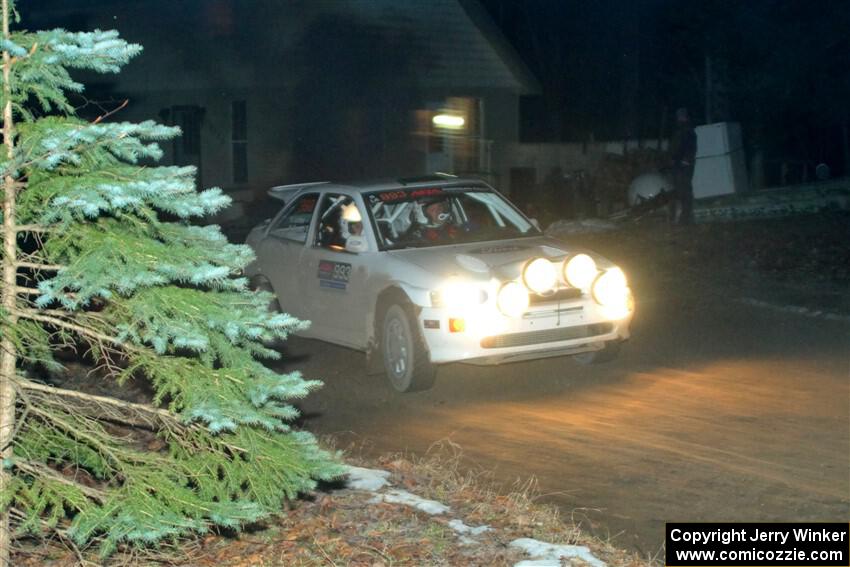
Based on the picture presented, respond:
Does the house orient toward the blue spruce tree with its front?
yes

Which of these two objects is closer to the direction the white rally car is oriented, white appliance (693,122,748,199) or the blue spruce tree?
the blue spruce tree

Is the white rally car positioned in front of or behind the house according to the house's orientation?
in front

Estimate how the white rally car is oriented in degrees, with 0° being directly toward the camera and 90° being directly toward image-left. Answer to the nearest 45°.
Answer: approximately 315°

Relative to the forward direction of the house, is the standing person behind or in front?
in front

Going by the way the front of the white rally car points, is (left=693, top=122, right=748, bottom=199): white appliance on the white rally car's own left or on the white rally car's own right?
on the white rally car's own left

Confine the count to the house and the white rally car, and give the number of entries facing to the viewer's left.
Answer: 0

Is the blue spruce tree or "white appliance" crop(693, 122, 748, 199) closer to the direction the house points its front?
the blue spruce tree

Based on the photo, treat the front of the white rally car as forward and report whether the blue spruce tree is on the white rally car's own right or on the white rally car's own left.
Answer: on the white rally car's own right

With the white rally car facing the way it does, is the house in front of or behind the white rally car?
behind

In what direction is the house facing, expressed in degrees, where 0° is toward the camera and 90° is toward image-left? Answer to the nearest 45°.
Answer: approximately 0°

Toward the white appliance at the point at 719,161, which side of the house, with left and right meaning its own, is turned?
left
